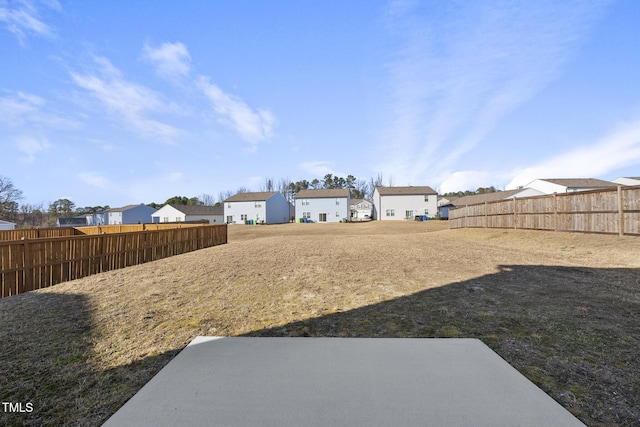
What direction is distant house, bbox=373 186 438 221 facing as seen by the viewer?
away from the camera

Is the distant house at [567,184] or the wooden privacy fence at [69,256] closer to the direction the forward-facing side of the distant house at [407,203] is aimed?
the distant house

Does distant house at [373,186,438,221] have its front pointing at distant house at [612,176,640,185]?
no

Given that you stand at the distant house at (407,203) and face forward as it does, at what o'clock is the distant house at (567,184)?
the distant house at (567,184) is roughly at 3 o'clock from the distant house at (407,203).

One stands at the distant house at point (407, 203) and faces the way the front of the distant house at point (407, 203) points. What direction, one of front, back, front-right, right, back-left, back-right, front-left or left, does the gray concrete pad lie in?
back

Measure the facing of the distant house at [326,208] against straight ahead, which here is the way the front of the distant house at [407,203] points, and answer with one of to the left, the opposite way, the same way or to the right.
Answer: the same way

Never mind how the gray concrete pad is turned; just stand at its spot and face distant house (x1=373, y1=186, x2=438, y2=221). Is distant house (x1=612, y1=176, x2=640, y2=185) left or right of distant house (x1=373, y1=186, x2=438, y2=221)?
right

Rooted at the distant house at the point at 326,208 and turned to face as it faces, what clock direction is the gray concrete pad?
The gray concrete pad is roughly at 6 o'clock from the distant house.

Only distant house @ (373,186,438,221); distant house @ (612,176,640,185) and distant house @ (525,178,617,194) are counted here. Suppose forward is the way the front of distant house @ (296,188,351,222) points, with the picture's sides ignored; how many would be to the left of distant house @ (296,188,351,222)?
0

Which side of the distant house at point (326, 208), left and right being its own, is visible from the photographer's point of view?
back

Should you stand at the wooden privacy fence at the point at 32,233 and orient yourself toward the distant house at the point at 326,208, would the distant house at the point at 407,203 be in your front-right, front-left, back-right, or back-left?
front-right
